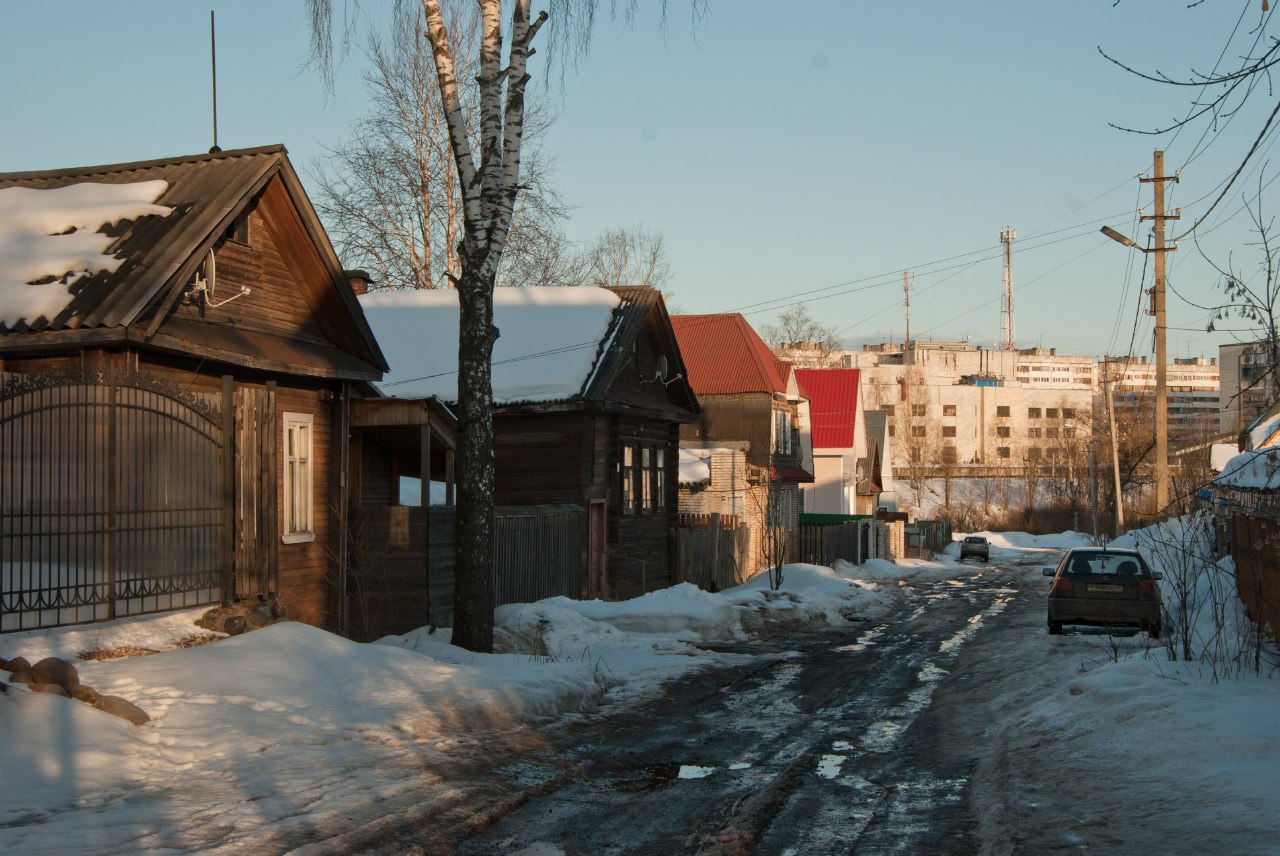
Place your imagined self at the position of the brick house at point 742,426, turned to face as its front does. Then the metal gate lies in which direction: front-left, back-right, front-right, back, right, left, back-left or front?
front-right

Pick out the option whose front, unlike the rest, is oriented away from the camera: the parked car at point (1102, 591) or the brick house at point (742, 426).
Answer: the parked car

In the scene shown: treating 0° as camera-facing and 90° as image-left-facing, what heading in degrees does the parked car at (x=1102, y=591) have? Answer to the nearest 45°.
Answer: approximately 180°

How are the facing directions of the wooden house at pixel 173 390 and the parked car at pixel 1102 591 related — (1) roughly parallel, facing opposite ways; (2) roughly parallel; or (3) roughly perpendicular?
roughly perpendicular

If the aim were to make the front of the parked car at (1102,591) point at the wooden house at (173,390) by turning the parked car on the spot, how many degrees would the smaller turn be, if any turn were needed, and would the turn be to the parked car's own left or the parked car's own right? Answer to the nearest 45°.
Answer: approximately 135° to the parked car's own left

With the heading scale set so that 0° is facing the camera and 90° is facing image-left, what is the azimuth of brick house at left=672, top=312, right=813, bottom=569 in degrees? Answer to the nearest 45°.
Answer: approximately 315°

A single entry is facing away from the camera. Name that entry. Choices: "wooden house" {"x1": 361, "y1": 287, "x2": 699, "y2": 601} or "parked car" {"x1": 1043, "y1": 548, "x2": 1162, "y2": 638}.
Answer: the parked car

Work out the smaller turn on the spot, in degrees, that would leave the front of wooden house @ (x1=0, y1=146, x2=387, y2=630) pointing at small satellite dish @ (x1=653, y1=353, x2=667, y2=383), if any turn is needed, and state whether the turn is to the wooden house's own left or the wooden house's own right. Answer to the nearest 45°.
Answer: approximately 90° to the wooden house's own left

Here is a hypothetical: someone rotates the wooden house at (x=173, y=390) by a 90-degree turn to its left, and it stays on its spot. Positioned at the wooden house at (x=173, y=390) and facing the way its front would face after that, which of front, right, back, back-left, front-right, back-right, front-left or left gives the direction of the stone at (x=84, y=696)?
back-right
